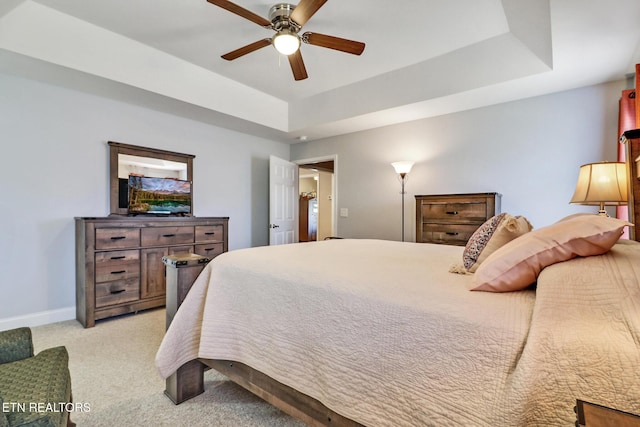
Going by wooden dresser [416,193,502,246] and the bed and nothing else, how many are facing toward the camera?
1

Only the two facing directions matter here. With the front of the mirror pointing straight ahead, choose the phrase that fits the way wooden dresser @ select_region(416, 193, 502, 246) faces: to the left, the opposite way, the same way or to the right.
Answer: to the right

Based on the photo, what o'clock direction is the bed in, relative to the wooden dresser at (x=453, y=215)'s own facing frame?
The bed is roughly at 12 o'clock from the wooden dresser.

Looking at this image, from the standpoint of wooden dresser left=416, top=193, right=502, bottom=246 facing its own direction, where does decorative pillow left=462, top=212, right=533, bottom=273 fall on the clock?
The decorative pillow is roughly at 12 o'clock from the wooden dresser.

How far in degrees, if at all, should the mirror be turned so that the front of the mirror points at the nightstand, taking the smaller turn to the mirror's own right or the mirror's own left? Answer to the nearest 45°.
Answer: approximately 45° to the mirror's own right

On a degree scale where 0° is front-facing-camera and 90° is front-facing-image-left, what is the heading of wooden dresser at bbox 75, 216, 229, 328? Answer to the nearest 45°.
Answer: approximately 315°

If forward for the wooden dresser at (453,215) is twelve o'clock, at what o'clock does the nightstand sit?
The nightstand is roughly at 12 o'clock from the wooden dresser.

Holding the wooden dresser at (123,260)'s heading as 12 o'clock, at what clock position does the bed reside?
The bed is roughly at 1 o'clock from the wooden dresser.

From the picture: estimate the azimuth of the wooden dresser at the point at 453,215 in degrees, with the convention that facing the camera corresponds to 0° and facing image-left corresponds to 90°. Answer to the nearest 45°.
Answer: approximately 0°

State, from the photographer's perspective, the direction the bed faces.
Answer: facing away from the viewer and to the left of the viewer
